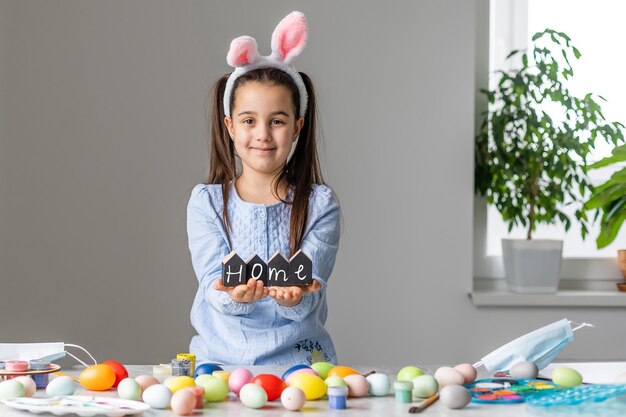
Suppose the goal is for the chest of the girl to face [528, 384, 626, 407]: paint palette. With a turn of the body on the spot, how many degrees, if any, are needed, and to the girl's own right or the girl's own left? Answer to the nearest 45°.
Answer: approximately 45° to the girl's own left

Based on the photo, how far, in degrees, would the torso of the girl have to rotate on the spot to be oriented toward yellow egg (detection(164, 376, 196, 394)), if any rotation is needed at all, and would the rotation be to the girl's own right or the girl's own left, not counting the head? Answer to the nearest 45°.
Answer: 0° — they already face it

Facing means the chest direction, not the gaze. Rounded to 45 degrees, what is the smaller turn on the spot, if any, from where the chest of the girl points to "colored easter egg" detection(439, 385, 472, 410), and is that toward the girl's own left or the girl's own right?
0° — they already face it

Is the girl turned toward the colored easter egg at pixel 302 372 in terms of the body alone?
yes

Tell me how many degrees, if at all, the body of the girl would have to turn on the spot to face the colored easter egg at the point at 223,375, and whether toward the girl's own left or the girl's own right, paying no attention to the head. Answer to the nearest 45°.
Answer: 0° — they already face it

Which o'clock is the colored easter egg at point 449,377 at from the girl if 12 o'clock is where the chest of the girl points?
The colored easter egg is roughly at 11 o'clock from the girl.

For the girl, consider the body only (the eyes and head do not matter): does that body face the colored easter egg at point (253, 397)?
yes

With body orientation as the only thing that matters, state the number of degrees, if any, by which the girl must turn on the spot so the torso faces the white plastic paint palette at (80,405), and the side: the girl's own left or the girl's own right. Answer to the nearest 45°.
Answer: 0° — they already face it

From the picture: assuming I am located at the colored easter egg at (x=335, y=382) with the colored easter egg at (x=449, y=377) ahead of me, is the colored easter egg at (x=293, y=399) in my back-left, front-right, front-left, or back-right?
back-right

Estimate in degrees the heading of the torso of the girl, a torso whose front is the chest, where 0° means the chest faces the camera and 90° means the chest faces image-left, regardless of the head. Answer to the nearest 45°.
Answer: approximately 0°

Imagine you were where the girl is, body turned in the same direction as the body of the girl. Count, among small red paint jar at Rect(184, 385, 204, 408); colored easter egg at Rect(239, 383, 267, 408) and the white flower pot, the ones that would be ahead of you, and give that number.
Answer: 2
